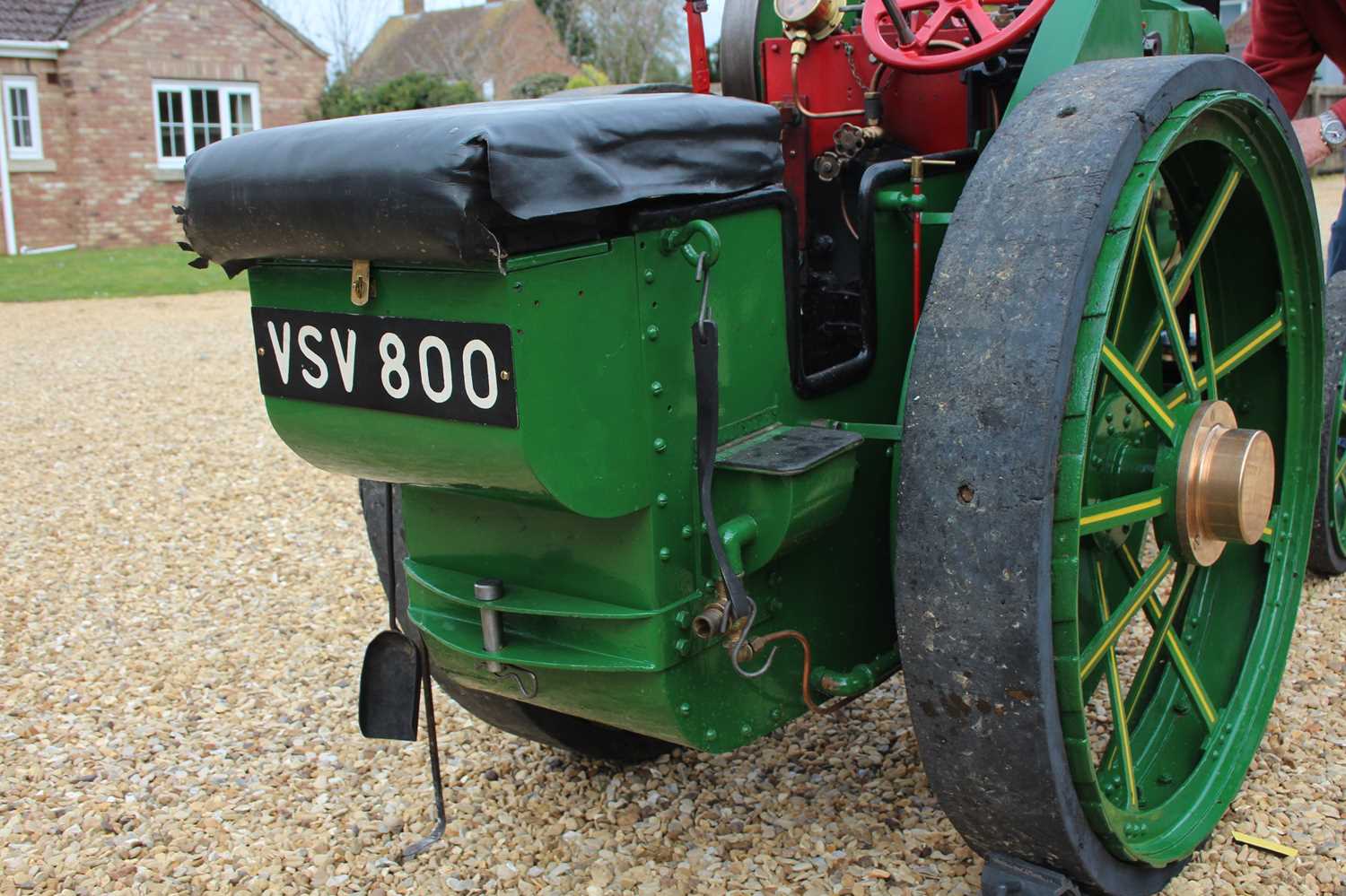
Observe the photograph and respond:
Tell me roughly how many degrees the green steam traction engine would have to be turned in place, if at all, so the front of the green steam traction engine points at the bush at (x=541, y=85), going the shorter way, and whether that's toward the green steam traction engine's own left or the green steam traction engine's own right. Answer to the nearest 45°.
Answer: approximately 45° to the green steam traction engine's own left

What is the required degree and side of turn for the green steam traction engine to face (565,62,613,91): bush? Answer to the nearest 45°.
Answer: approximately 45° to its left

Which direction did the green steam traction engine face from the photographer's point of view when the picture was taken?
facing away from the viewer and to the right of the viewer

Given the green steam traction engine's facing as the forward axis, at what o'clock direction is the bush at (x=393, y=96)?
The bush is roughly at 10 o'clock from the green steam traction engine.
